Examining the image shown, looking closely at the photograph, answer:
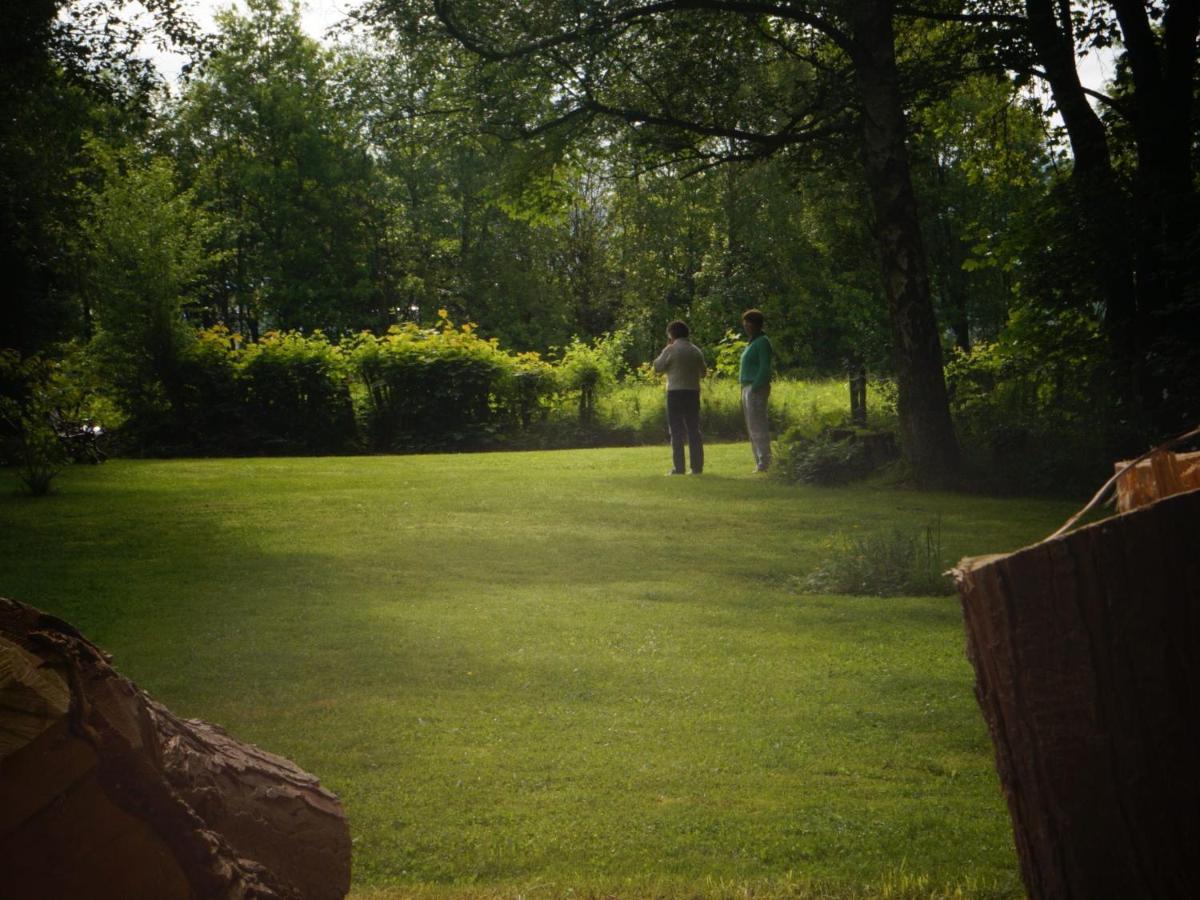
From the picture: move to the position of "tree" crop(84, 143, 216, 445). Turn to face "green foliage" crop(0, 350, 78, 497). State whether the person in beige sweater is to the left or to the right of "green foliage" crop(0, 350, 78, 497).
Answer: left

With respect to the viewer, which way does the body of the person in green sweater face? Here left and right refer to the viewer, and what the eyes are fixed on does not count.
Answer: facing to the left of the viewer

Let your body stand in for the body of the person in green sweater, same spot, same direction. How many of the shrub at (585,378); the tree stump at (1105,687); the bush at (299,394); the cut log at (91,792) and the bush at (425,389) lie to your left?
2

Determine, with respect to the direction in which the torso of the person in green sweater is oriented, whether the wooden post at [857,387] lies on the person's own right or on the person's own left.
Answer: on the person's own right

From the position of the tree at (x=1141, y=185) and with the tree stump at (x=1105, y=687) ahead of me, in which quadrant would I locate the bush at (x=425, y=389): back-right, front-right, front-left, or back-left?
back-right

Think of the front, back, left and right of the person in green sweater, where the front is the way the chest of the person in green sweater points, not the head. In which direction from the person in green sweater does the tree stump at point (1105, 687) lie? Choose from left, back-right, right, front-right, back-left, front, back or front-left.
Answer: left

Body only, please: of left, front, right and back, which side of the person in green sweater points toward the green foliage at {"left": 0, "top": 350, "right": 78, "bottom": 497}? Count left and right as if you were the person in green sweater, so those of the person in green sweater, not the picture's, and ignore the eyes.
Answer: front

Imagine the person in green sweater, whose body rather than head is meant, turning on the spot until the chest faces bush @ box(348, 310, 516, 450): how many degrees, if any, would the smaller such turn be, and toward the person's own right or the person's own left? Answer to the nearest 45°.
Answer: approximately 45° to the person's own right

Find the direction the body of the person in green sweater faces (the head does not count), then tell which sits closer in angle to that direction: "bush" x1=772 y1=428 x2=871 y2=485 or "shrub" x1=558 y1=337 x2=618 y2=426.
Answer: the shrub

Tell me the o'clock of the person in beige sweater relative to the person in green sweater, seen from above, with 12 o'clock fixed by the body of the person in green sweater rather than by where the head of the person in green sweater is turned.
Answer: The person in beige sweater is roughly at 12 o'clock from the person in green sweater.

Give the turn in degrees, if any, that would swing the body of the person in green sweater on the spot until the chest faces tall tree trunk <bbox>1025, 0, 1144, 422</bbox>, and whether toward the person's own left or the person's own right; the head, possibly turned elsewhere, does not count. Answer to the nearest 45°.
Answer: approximately 135° to the person's own left

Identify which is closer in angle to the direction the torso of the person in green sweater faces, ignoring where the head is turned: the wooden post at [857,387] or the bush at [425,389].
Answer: the bush

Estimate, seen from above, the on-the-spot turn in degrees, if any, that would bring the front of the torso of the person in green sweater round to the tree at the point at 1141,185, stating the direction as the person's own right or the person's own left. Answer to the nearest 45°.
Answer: approximately 135° to the person's own left

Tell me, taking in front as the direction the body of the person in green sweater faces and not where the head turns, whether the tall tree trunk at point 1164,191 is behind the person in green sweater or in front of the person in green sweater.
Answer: behind
